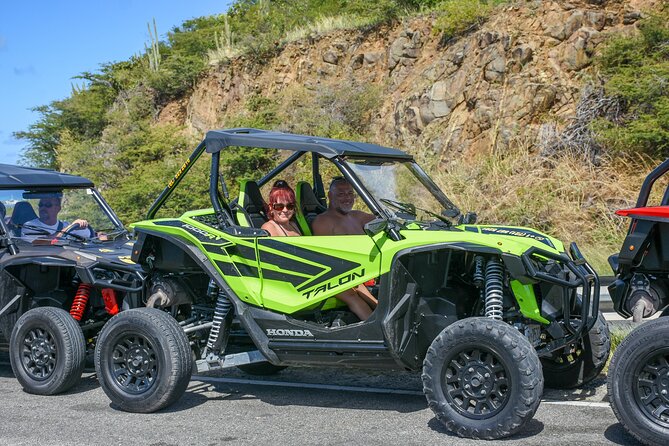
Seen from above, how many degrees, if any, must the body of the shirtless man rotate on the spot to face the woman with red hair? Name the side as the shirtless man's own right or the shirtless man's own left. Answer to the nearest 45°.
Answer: approximately 135° to the shirtless man's own right

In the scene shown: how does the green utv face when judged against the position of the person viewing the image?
facing the viewer and to the right of the viewer

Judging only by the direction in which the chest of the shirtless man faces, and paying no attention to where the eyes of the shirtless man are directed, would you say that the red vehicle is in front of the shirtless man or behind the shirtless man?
in front

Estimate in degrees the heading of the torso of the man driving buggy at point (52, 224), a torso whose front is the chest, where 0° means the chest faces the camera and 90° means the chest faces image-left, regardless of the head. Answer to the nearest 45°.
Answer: approximately 315°

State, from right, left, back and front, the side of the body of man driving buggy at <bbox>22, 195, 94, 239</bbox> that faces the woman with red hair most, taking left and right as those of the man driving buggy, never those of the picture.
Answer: front

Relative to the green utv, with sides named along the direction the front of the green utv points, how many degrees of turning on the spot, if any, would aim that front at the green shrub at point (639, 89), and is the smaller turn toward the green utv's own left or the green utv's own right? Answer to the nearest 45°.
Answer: approximately 90° to the green utv's own left

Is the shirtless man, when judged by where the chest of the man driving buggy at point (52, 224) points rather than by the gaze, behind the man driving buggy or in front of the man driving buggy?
in front

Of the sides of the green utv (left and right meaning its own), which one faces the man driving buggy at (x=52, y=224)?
back

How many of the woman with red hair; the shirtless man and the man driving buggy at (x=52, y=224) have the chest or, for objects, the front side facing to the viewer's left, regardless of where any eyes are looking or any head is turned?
0

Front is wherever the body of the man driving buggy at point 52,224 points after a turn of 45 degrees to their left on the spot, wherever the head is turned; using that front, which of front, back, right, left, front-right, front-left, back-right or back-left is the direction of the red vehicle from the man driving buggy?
front-right

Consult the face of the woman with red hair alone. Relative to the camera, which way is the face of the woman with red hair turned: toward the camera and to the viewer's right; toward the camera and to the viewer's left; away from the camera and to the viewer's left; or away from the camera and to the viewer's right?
toward the camera and to the viewer's right
